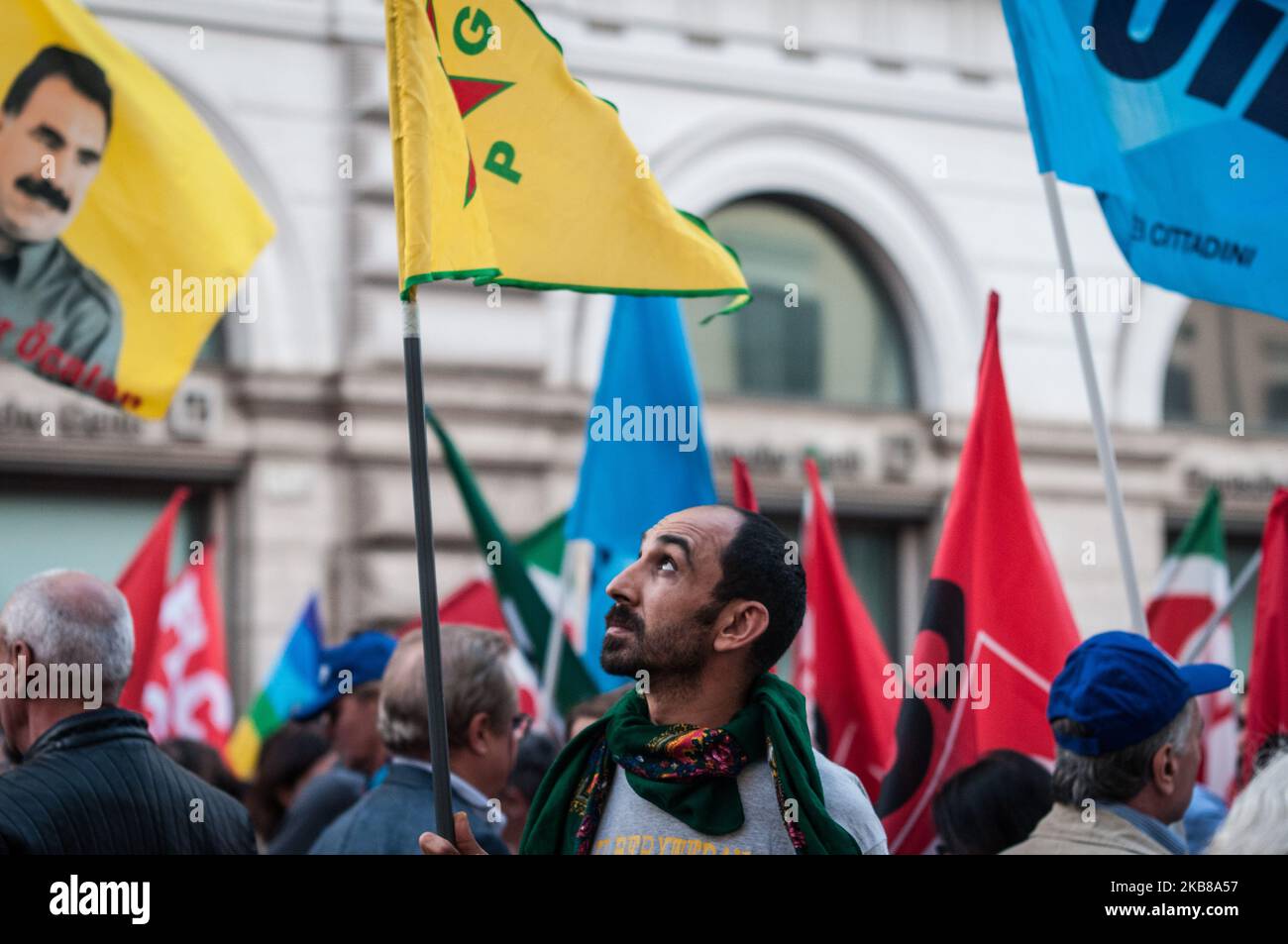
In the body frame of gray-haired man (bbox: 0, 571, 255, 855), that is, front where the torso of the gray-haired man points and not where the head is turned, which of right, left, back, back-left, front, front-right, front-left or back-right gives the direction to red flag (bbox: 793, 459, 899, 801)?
right

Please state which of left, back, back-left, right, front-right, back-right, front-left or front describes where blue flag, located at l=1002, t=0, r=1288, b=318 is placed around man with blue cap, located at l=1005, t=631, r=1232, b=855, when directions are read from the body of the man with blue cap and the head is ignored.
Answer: front-left

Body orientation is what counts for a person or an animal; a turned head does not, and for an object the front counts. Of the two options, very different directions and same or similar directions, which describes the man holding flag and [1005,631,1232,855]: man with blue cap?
very different directions

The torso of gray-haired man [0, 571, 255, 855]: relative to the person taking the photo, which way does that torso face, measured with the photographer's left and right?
facing away from the viewer and to the left of the viewer

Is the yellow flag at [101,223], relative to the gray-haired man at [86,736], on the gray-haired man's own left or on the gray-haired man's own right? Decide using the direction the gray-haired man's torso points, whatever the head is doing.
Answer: on the gray-haired man's own right

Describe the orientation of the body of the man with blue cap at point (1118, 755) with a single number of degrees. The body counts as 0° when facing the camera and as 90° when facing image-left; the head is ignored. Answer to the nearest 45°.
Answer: approximately 225°

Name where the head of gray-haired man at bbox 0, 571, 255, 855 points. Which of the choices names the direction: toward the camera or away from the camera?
away from the camera

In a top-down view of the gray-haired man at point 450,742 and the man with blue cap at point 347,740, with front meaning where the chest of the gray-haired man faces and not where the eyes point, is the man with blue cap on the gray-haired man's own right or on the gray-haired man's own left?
on the gray-haired man's own left

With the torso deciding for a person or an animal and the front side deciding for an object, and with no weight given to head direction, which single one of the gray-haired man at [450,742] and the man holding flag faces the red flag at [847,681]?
the gray-haired man

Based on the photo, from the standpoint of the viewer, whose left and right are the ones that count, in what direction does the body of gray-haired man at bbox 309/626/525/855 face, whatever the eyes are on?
facing away from the viewer and to the right of the viewer
